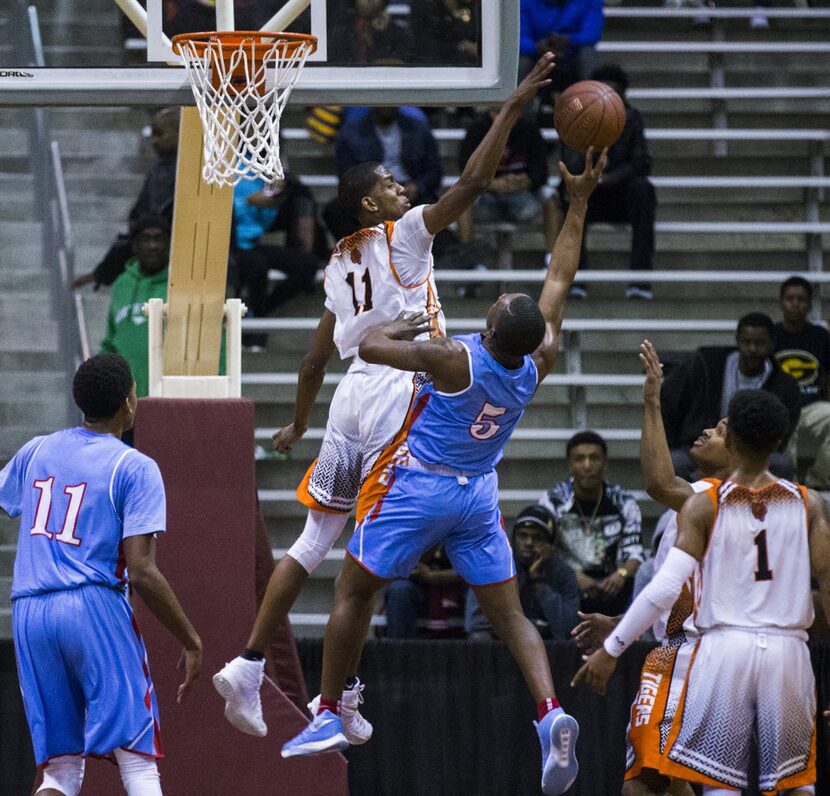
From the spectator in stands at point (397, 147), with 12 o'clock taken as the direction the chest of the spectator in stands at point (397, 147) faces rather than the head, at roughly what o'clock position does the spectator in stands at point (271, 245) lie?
the spectator in stands at point (271, 245) is roughly at 1 o'clock from the spectator in stands at point (397, 147).

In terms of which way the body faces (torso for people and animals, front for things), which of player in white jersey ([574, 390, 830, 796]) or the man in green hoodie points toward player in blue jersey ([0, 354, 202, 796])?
the man in green hoodie

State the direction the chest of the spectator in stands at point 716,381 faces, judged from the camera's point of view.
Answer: toward the camera

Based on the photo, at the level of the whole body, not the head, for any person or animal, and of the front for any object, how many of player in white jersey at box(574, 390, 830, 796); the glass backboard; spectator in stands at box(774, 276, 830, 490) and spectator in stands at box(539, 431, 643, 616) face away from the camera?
1

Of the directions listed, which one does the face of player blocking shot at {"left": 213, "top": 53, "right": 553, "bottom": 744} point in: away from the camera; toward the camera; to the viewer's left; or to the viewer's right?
to the viewer's right

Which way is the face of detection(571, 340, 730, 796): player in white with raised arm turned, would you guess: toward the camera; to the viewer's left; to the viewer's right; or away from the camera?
to the viewer's left

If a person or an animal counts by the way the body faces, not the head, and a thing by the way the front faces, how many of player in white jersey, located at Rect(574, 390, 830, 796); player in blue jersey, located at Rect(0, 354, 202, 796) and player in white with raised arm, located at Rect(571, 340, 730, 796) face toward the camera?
0

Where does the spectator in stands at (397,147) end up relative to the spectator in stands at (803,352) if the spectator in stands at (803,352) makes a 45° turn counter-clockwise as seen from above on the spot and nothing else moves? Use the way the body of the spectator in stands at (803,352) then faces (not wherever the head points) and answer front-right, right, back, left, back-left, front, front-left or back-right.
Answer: back-right

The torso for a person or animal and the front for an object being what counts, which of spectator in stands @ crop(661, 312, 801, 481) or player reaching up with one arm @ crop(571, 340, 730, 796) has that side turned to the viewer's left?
the player reaching up with one arm

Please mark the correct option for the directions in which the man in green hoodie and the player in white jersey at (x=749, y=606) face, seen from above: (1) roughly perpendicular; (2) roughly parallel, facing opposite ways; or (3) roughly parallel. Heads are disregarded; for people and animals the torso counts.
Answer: roughly parallel, facing opposite ways

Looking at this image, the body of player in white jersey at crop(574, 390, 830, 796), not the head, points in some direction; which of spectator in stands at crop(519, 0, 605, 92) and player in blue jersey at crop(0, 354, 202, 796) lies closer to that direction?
the spectator in stands

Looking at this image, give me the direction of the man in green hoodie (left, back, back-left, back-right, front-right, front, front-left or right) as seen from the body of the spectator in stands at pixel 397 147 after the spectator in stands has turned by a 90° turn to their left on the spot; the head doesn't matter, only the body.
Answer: back-right

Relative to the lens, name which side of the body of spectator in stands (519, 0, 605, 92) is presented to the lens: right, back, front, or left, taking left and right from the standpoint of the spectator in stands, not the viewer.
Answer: front

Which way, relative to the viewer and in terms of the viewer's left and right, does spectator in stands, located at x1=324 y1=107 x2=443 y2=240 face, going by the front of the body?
facing the viewer

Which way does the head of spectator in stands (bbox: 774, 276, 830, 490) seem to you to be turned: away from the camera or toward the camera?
toward the camera

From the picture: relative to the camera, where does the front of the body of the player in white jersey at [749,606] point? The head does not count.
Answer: away from the camera

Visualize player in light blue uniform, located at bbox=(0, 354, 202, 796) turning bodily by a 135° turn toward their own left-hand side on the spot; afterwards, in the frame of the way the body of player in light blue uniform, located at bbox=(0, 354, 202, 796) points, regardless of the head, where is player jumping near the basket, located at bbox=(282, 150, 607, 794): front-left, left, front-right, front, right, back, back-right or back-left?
back
